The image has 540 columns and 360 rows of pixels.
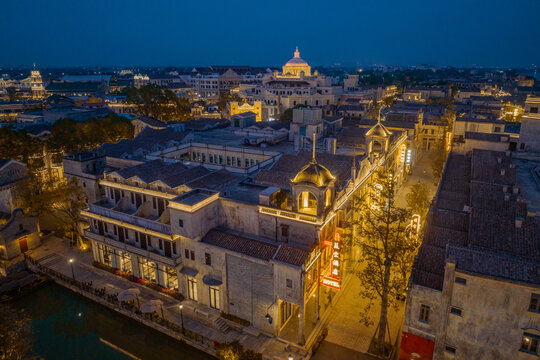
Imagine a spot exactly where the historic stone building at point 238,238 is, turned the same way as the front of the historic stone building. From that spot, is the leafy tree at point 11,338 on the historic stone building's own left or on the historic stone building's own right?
on the historic stone building's own right

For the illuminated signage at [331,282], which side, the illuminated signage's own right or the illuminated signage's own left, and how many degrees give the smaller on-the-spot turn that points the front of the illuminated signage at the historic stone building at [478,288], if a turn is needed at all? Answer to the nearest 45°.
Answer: approximately 45° to the illuminated signage's own left
